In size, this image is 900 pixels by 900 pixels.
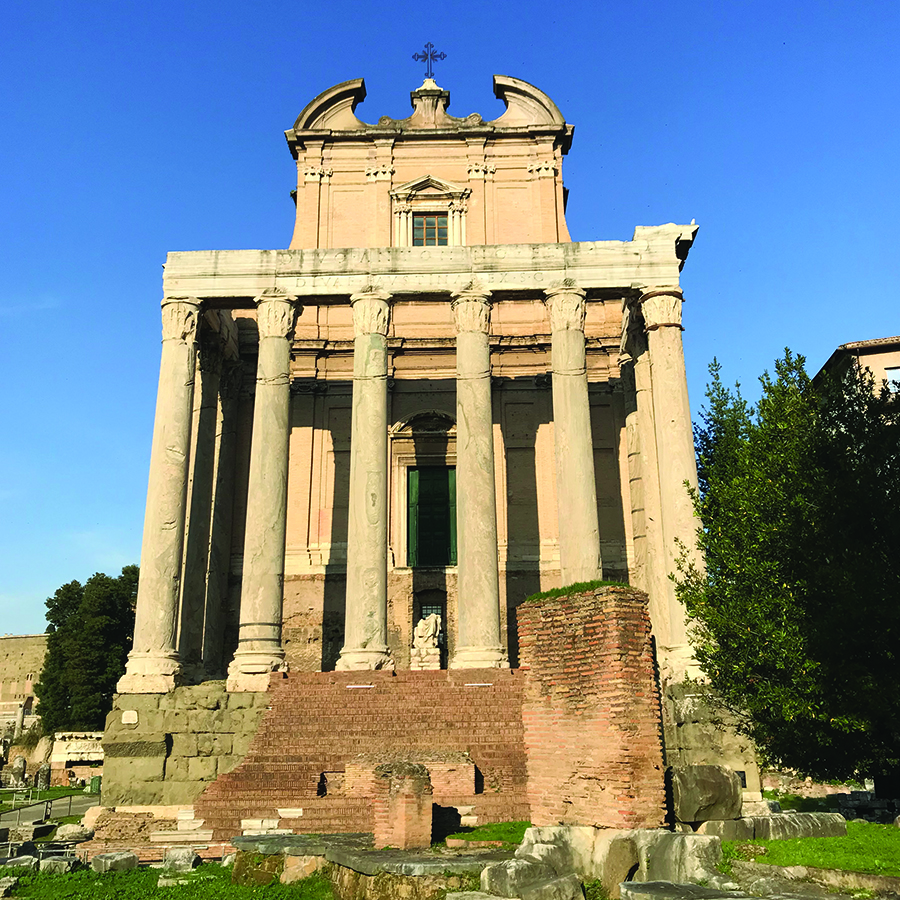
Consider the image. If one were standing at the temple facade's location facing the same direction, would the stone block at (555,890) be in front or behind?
in front

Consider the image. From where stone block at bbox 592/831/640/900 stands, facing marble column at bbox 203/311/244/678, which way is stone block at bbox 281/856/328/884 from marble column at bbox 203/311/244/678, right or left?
left

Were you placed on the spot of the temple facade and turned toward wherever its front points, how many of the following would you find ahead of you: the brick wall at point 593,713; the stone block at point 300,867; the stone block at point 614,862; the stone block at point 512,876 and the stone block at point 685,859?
5

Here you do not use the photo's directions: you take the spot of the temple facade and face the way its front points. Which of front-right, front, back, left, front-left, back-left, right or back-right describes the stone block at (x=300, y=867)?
front

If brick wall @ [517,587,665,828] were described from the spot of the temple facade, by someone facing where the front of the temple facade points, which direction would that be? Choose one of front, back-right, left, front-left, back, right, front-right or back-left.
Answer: front

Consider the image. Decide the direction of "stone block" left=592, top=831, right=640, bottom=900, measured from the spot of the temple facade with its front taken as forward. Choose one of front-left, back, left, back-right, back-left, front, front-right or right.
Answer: front

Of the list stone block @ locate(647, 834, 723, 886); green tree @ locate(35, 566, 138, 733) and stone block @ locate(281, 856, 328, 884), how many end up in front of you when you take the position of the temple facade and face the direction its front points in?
2

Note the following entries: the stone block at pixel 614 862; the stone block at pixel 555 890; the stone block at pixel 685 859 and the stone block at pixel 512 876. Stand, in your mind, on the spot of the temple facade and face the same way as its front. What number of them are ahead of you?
4

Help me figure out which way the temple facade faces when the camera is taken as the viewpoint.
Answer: facing the viewer

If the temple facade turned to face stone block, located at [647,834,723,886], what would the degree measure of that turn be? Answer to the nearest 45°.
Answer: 0° — it already faces it

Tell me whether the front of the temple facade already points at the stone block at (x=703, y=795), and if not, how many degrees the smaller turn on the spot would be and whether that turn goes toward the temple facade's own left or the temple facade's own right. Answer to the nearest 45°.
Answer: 0° — it already faces it

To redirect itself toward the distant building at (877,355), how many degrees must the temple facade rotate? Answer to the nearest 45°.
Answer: approximately 90° to its left
